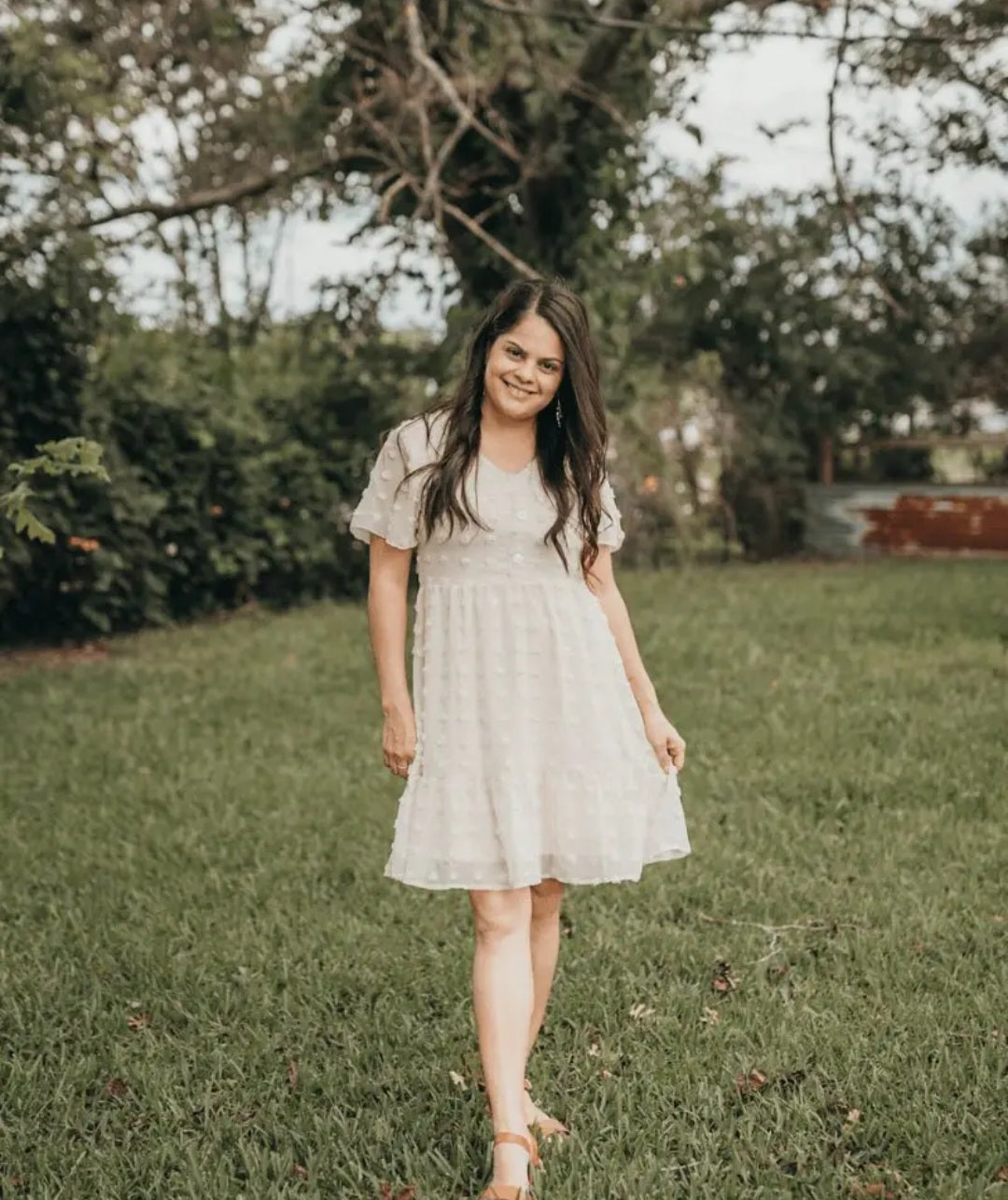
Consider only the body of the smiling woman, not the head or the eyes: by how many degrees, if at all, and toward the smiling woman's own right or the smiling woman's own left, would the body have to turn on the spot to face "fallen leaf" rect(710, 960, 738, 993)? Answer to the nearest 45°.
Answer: approximately 135° to the smiling woman's own left

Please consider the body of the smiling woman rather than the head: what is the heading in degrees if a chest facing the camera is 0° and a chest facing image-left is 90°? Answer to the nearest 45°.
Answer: approximately 0°

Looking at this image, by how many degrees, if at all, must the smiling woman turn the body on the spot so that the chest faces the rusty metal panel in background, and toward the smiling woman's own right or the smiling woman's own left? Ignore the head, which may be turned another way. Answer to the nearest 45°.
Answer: approximately 180°

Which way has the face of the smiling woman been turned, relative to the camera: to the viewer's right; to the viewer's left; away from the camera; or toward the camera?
toward the camera
